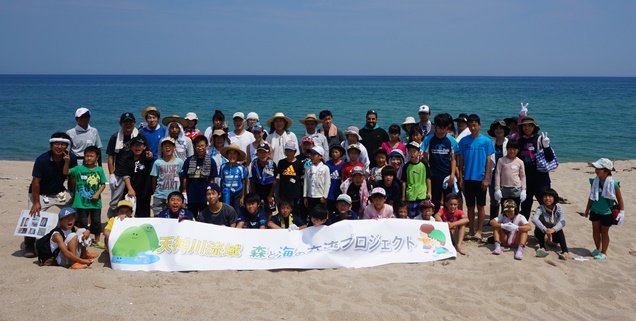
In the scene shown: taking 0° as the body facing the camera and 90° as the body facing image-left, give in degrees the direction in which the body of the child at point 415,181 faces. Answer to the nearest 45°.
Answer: approximately 0°

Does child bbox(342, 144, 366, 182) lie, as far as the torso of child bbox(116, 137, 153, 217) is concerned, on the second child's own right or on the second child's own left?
on the second child's own left

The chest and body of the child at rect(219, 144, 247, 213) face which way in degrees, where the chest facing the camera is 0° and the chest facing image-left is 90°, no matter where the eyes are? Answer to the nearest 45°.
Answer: approximately 0°

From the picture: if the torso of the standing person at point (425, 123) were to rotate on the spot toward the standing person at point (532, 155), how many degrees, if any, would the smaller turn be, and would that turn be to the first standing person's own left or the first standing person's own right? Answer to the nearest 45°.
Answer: approximately 45° to the first standing person's own left

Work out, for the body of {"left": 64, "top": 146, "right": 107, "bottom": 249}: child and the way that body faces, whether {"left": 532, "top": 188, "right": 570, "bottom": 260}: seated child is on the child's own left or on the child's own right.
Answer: on the child's own left
